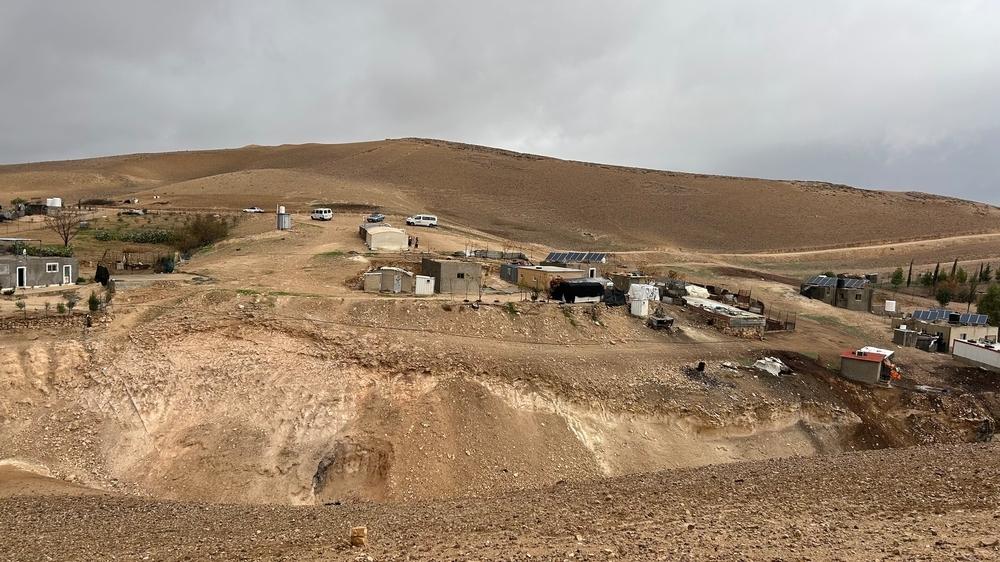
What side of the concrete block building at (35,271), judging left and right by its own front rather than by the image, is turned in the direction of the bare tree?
back

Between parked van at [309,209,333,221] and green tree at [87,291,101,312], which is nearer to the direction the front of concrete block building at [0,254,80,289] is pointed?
the green tree

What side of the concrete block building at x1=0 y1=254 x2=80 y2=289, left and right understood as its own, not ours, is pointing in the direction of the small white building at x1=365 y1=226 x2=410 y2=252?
left

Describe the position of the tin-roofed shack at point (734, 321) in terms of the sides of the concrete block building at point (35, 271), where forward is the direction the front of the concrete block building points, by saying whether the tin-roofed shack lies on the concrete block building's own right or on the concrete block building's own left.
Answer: on the concrete block building's own left

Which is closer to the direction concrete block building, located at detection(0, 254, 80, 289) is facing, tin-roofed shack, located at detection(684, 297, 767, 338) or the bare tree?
the tin-roofed shack

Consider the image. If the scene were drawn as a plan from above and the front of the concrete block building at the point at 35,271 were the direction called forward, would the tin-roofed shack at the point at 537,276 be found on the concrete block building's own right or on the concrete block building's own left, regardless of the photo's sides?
on the concrete block building's own left

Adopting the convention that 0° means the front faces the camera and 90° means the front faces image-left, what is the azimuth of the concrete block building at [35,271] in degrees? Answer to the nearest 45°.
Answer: approximately 0°

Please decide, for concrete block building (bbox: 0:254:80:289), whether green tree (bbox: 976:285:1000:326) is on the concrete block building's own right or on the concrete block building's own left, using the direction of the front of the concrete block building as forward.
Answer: on the concrete block building's own left

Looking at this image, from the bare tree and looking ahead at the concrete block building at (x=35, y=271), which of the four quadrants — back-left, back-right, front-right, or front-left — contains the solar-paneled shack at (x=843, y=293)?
front-left

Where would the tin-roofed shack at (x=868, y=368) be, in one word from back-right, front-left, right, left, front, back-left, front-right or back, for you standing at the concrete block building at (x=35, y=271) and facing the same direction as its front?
front-left

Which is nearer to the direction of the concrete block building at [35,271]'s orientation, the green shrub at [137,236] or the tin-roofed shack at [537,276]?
the tin-roofed shack

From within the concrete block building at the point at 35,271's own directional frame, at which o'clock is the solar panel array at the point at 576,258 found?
The solar panel array is roughly at 9 o'clock from the concrete block building.

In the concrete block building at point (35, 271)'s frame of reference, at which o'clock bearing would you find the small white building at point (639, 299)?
The small white building is roughly at 10 o'clock from the concrete block building.

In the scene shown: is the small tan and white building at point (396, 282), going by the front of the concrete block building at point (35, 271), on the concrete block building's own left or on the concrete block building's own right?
on the concrete block building's own left

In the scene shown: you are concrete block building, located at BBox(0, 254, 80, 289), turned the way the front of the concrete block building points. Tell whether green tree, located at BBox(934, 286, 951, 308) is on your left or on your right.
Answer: on your left
